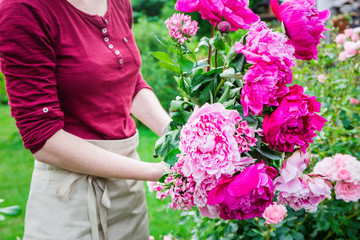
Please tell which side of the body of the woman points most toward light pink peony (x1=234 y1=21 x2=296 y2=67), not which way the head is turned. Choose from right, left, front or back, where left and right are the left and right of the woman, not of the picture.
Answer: front

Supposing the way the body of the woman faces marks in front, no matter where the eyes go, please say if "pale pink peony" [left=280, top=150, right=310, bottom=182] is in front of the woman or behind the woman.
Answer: in front

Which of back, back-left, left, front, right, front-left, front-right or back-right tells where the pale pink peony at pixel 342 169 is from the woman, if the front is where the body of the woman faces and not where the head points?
front-left

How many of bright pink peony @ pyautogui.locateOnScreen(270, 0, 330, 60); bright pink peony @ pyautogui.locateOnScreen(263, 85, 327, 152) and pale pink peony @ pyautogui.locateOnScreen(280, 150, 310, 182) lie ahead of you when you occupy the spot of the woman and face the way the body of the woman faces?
3

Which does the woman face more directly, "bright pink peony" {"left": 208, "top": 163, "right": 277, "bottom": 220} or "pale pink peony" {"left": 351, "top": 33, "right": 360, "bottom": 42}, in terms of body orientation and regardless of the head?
the bright pink peony

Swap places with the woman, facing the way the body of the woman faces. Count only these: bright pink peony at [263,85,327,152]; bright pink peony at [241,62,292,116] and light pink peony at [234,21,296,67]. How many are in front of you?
3

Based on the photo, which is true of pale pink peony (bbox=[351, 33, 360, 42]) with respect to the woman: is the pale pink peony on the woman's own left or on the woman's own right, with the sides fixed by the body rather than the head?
on the woman's own left

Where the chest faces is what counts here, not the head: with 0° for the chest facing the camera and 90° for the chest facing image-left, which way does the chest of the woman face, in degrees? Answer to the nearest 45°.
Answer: approximately 315°

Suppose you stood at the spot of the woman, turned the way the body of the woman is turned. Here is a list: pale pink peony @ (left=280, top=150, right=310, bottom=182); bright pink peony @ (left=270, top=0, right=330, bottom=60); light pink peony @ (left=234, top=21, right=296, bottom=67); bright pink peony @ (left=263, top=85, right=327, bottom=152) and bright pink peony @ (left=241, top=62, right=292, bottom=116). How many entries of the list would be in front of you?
5

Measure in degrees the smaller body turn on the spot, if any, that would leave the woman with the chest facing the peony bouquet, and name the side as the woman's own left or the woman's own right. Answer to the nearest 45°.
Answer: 0° — they already face it
